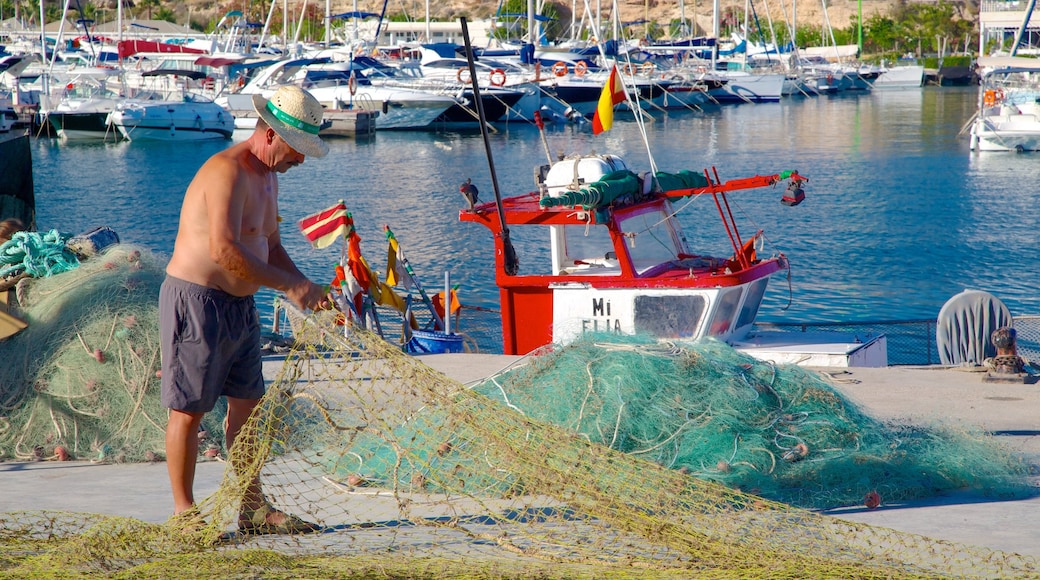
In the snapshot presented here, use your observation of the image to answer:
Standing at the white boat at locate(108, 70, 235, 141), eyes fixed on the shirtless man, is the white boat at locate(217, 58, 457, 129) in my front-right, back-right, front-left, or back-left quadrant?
back-left

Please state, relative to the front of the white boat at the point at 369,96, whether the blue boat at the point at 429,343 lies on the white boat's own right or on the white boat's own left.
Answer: on the white boat's own right

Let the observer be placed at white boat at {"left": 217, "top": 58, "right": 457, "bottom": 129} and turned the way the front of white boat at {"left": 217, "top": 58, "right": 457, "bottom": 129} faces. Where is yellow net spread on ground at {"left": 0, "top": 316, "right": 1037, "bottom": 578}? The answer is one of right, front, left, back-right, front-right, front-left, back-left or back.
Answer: right

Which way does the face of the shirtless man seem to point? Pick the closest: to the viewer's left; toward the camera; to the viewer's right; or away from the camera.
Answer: to the viewer's right

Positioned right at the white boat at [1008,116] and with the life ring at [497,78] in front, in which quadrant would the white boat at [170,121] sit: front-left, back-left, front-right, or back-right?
front-left

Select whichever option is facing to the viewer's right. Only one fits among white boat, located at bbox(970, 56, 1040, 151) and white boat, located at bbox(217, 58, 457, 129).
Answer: white boat, located at bbox(217, 58, 457, 129)

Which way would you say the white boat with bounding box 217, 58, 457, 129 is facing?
to the viewer's right

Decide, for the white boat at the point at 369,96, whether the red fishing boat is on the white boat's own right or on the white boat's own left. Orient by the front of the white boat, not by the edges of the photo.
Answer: on the white boat's own right
